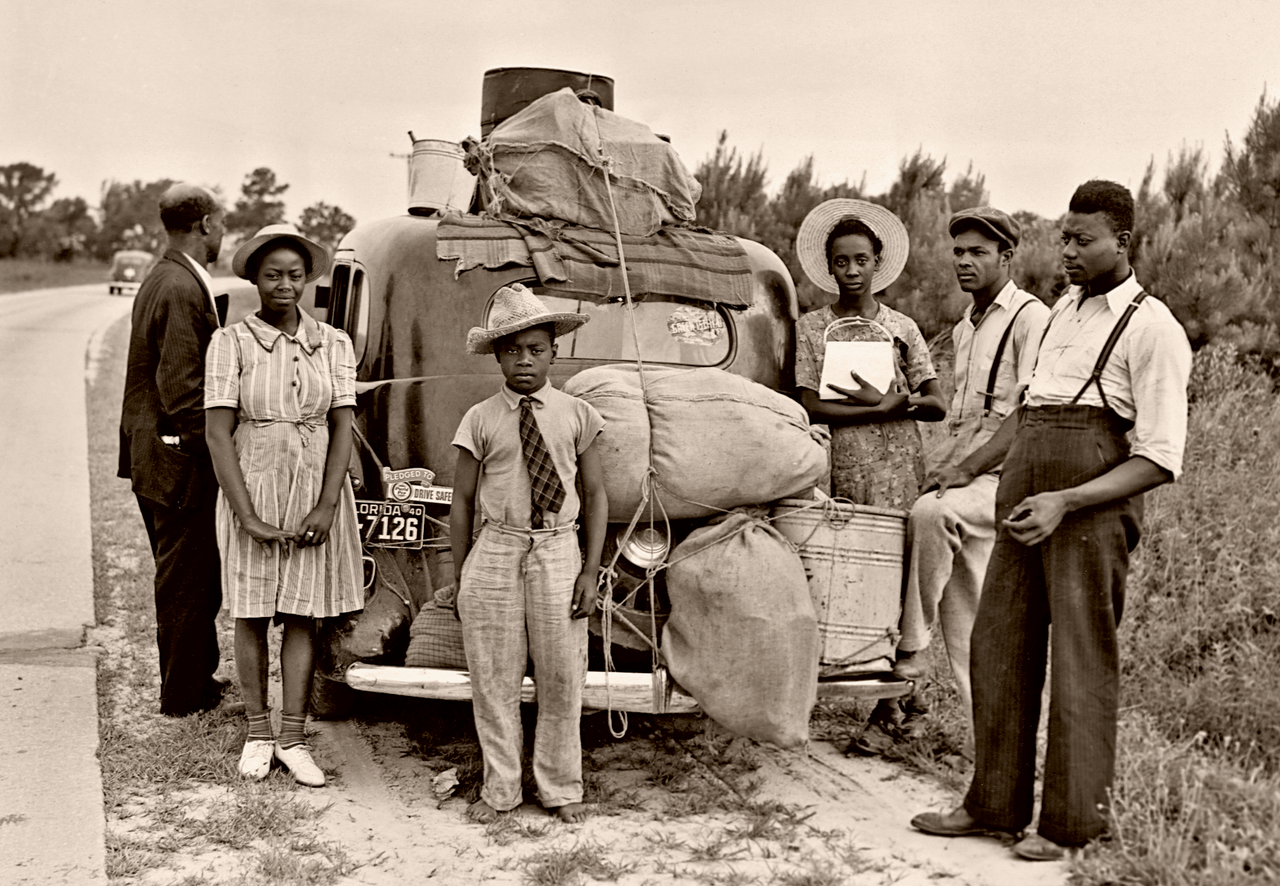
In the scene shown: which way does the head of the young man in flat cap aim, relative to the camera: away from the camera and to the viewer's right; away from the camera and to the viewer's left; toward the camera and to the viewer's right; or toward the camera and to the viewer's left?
toward the camera and to the viewer's left

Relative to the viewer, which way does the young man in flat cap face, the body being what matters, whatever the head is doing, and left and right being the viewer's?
facing the viewer and to the left of the viewer

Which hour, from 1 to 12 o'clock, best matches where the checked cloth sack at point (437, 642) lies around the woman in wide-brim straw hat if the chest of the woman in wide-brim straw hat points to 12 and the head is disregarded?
The checked cloth sack is roughly at 2 o'clock from the woman in wide-brim straw hat.

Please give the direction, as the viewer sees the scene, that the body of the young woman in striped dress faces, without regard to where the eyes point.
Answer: toward the camera

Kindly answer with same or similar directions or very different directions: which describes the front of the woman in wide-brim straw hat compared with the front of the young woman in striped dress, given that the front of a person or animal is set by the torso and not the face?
same or similar directions

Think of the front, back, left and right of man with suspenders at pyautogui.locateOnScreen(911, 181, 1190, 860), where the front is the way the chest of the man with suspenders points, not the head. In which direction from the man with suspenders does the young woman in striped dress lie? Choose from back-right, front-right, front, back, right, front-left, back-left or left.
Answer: front-right

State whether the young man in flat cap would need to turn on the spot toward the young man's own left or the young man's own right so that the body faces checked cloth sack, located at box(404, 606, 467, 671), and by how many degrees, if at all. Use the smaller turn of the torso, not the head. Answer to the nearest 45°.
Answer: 0° — they already face it

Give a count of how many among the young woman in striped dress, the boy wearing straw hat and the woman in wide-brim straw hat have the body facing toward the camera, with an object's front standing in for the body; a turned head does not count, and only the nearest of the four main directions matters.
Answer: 3

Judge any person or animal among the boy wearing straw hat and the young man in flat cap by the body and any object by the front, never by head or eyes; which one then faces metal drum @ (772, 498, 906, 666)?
the young man in flat cap

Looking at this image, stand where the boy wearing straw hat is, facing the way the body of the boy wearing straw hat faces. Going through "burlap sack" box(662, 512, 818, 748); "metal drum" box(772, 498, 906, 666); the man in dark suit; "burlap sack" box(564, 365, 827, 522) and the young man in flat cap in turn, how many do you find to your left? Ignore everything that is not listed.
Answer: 4

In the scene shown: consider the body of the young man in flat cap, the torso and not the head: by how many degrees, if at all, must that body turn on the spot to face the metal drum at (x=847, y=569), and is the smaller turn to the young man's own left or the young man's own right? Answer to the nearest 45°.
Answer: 0° — they already face it

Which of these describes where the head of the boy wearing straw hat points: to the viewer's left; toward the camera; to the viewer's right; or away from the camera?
toward the camera

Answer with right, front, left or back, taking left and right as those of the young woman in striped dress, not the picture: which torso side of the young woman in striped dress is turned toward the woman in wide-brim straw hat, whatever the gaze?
left

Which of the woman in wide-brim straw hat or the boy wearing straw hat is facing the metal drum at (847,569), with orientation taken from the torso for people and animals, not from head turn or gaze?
the woman in wide-brim straw hat

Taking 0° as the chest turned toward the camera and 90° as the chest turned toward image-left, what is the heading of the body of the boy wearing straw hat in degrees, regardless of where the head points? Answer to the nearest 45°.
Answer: approximately 0°
